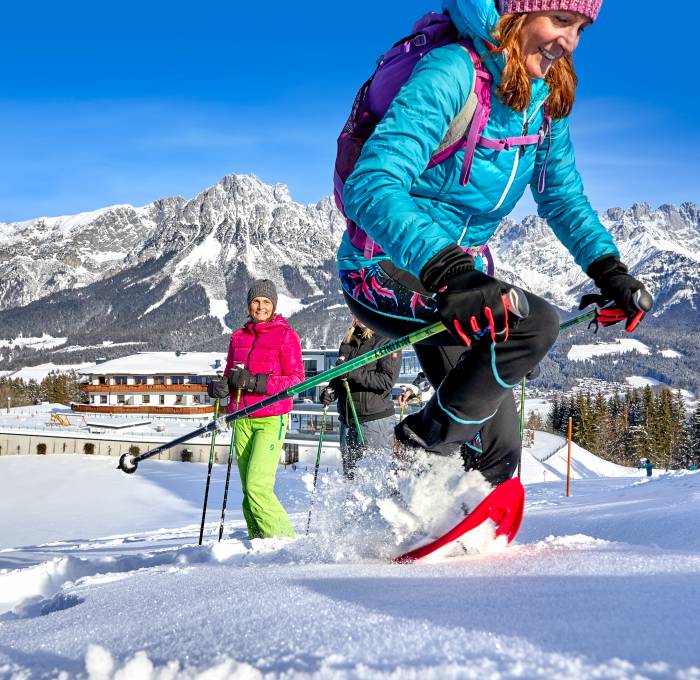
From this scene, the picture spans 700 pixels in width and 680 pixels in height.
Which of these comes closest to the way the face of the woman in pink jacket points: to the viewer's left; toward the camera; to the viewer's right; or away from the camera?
toward the camera

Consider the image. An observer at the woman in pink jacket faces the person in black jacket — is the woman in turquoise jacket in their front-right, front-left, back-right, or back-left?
back-right

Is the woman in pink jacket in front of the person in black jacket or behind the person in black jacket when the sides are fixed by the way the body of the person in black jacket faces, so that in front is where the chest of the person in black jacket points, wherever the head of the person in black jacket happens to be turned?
in front

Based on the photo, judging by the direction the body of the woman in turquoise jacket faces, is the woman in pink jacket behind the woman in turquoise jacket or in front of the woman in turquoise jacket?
behind

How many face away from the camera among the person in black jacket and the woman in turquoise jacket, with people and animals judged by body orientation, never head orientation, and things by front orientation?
0

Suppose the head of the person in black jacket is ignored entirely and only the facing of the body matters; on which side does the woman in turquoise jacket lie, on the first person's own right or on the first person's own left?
on the first person's own left

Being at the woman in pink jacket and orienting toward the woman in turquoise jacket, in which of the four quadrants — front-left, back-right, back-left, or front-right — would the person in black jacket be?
back-left

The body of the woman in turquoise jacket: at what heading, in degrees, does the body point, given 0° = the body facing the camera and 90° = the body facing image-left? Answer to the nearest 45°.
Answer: approximately 315°

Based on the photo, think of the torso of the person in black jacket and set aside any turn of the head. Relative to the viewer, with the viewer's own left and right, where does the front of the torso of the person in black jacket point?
facing the viewer and to the left of the viewer

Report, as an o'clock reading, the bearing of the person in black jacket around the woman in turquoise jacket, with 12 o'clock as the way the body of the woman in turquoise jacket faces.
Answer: The person in black jacket is roughly at 7 o'clock from the woman in turquoise jacket.
